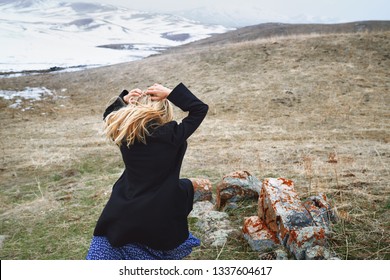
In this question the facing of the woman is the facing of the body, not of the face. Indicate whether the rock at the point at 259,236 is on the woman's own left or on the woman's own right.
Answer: on the woman's own right

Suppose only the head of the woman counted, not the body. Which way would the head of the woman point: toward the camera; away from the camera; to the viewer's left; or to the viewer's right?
away from the camera

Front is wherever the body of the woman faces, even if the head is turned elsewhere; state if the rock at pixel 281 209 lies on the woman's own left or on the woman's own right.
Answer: on the woman's own right

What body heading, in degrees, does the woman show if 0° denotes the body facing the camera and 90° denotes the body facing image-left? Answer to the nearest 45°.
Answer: approximately 180°

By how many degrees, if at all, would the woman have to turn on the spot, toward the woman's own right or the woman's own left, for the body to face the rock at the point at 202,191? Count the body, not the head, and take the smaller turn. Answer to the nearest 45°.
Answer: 0° — they already face it

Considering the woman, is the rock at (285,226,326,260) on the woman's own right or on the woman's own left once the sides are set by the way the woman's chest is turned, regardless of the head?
on the woman's own right

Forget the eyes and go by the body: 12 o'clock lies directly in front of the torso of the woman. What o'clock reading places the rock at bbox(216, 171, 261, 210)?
The rock is roughly at 1 o'clock from the woman.
